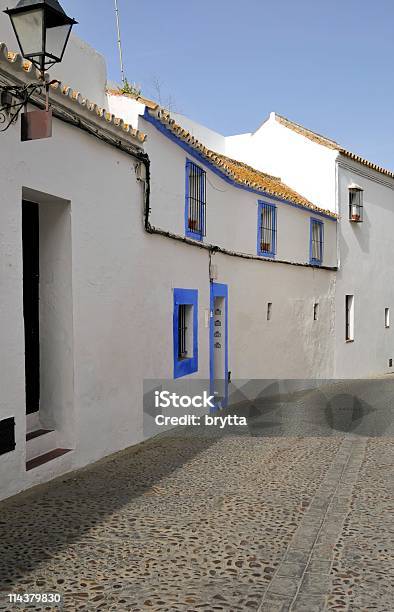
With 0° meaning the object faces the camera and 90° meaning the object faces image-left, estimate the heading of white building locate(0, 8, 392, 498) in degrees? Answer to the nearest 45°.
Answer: approximately 315°
